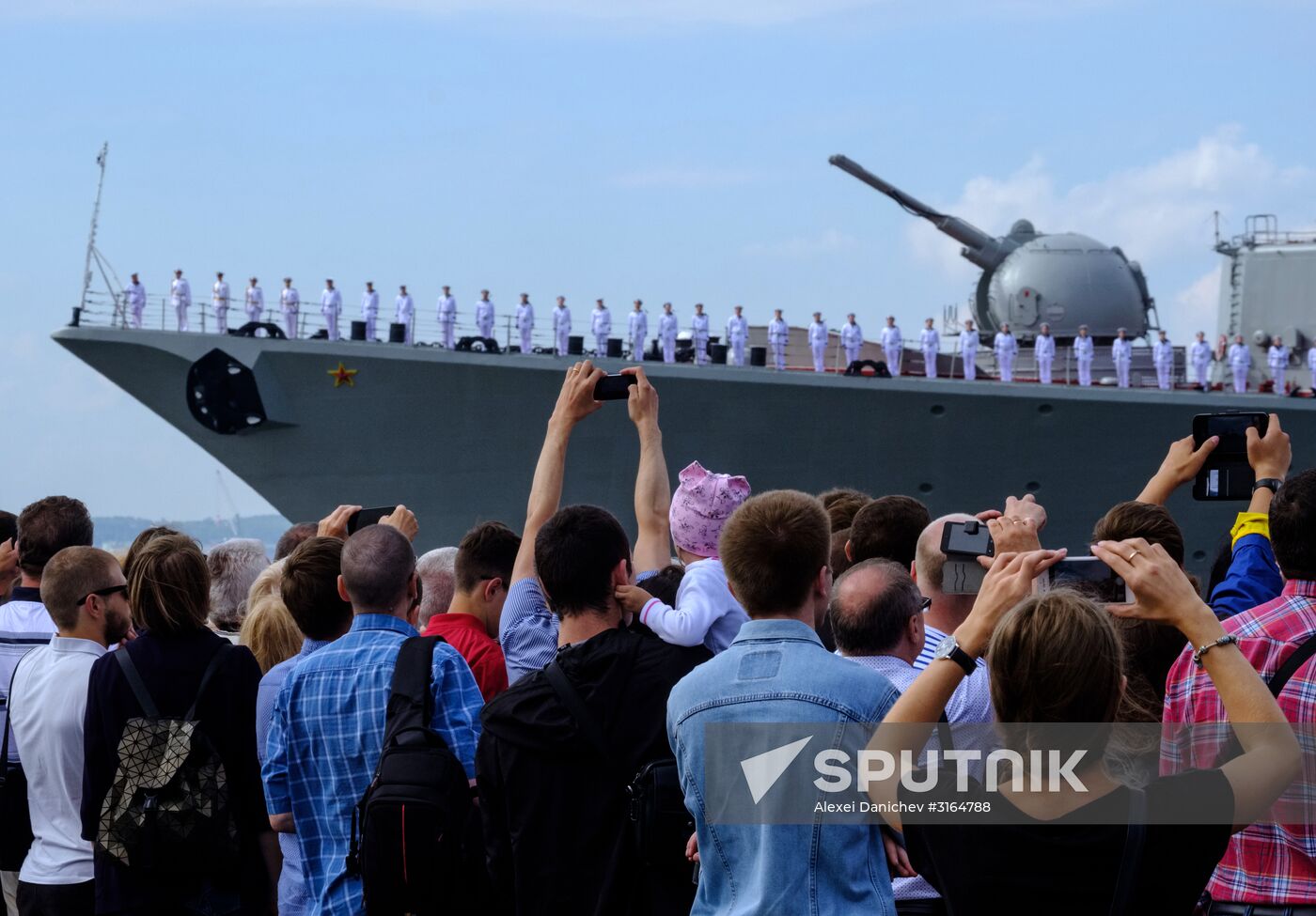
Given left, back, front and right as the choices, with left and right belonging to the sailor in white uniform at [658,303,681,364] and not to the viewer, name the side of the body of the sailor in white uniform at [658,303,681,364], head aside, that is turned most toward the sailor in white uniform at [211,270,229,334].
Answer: right

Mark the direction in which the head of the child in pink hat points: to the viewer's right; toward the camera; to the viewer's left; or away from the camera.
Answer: away from the camera

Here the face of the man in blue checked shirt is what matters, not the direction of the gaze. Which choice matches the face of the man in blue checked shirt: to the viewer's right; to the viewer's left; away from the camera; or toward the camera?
away from the camera

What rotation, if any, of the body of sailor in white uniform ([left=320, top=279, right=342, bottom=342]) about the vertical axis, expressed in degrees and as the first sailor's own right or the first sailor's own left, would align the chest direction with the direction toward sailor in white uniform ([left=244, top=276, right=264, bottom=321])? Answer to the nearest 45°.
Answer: approximately 90° to the first sailor's own right

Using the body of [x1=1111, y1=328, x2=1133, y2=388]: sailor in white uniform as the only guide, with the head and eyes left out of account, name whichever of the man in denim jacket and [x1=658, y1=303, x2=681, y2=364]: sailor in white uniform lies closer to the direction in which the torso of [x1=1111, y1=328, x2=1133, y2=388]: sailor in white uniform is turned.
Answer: the man in denim jacket

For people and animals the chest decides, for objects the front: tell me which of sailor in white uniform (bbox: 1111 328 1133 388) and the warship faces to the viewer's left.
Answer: the warship

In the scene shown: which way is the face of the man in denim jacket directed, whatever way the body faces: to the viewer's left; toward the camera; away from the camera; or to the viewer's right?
away from the camera

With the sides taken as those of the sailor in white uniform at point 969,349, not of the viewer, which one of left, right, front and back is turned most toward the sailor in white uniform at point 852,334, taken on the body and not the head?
right
